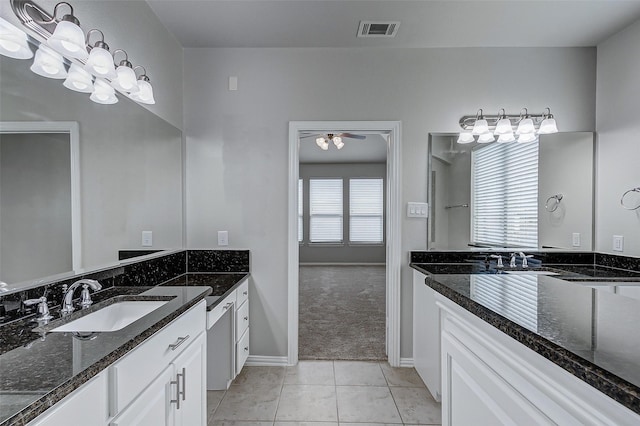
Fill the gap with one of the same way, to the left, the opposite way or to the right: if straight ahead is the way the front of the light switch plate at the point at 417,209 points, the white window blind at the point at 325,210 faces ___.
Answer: the same way

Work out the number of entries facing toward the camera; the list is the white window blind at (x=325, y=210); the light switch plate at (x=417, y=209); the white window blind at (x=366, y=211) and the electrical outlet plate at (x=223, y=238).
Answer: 4

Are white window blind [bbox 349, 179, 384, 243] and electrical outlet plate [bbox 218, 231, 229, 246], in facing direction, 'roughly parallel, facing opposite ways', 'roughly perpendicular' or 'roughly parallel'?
roughly parallel

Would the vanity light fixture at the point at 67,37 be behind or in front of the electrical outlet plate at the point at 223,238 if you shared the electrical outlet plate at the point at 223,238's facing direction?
in front

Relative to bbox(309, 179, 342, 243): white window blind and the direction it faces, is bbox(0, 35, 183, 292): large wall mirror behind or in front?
in front

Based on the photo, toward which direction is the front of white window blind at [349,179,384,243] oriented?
toward the camera

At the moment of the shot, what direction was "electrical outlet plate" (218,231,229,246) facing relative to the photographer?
facing the viewer

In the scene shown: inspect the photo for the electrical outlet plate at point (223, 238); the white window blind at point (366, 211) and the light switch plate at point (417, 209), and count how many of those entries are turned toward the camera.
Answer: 3

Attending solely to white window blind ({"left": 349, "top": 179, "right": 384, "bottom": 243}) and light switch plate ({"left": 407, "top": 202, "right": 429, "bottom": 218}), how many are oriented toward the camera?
2

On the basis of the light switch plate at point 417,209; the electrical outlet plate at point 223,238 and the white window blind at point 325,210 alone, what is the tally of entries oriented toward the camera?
3

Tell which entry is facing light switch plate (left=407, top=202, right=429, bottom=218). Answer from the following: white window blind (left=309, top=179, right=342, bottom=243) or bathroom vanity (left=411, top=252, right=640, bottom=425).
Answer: the white window blind

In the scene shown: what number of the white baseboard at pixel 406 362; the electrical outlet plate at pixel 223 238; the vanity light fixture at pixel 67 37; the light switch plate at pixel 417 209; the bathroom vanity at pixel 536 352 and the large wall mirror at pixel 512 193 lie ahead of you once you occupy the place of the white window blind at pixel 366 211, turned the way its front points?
6

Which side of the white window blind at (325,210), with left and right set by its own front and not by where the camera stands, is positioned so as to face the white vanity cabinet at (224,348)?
front

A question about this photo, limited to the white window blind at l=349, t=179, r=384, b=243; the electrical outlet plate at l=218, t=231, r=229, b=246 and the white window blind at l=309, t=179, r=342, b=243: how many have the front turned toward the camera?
3

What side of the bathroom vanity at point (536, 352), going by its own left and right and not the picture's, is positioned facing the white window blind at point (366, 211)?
right

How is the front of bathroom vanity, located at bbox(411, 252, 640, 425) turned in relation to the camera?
facing the viewer and to the left of the viewer

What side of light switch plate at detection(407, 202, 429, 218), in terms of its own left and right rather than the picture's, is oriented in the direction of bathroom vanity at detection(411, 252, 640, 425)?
front
